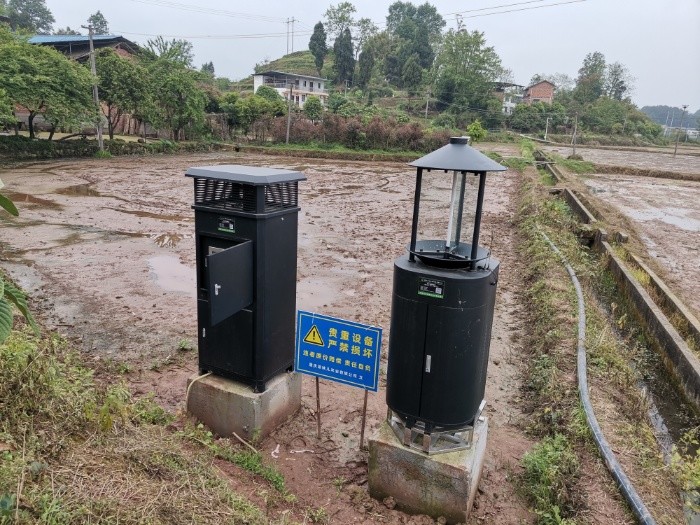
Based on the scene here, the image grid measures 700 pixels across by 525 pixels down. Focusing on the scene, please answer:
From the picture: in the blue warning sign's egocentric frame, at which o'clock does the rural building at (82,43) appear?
The rural building is roughly at 5 o'clock from the blue warning sign.

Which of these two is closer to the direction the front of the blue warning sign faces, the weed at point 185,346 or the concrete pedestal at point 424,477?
the concrete pedestal

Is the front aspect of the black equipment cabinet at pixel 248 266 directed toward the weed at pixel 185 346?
no

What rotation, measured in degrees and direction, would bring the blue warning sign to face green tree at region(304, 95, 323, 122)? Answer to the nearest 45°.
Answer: approximately 180°

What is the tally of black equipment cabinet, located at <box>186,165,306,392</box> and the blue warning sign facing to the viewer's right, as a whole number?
0

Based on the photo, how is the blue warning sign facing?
toward the camera

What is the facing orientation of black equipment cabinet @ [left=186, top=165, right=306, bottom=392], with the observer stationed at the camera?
facing the viewer and to the left of the viewer

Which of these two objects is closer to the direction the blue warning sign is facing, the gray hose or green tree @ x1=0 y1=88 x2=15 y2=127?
the gray hose

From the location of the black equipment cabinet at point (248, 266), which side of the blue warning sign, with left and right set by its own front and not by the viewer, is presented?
right

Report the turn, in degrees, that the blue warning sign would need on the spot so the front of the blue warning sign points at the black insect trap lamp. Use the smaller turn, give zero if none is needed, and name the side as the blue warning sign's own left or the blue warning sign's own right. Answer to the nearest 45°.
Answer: approximately 45° to the blue warning sign's own left

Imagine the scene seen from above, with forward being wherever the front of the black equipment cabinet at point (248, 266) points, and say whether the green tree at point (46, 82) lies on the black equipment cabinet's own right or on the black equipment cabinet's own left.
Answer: on the black equipment cabinet's own right

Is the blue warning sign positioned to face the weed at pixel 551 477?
no

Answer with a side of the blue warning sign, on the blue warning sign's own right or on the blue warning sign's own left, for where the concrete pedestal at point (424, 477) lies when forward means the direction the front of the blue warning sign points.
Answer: on the blue warning sign's own left

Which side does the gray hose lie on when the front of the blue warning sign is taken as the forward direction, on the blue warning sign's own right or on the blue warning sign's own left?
on the blue warning sign's own left

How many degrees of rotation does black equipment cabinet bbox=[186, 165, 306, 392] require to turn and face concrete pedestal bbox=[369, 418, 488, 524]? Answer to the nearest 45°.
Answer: approximately 90° to its left

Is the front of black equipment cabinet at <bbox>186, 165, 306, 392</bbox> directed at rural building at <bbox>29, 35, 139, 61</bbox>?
no
